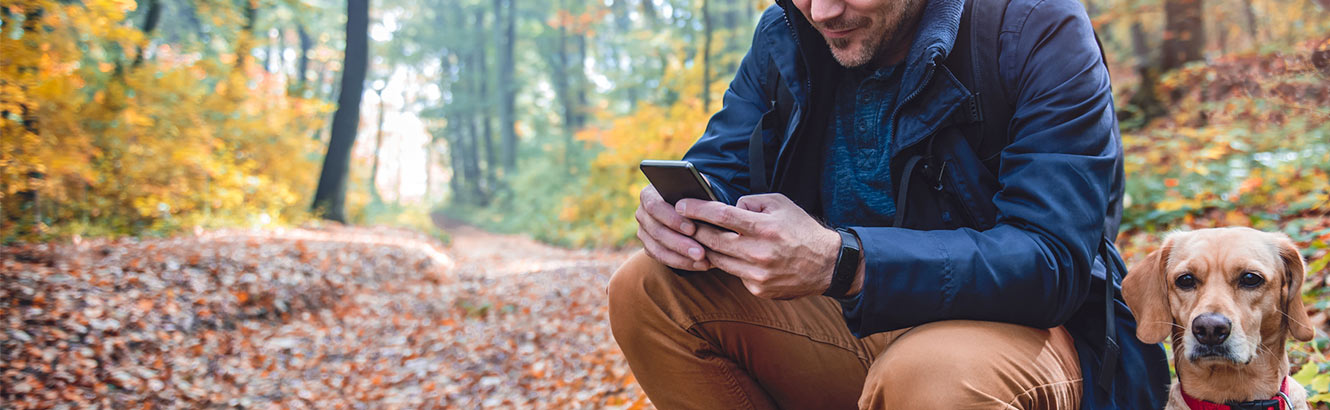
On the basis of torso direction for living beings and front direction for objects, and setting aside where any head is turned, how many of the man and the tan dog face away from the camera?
0

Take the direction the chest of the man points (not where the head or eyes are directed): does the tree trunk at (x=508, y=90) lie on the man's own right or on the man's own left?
on the man's own right

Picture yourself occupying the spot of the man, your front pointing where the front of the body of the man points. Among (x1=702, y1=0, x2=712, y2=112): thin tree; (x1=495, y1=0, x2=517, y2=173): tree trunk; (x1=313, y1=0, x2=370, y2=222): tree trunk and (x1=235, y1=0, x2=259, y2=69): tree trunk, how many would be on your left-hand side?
0

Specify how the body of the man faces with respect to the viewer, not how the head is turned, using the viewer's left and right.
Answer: facing the viewer and to the left of the viewer

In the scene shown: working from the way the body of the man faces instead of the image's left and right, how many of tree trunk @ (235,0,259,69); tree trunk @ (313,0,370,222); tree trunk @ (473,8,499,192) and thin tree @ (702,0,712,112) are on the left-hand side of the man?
0

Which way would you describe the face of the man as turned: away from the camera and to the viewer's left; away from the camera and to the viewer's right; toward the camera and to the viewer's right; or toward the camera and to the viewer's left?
toward the camera and to the viewer's left

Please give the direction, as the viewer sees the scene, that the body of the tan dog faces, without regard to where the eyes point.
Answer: toward the camera

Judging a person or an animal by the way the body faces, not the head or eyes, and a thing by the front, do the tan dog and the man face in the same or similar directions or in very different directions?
same or similar directions

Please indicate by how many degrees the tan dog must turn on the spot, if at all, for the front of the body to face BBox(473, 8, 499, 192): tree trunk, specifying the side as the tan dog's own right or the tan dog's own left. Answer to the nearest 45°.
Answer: approximately 135° to the tan dog's own right

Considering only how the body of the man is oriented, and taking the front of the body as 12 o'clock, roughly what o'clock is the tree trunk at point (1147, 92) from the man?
The tree trunk is roughly at 5 o'clock from the man.

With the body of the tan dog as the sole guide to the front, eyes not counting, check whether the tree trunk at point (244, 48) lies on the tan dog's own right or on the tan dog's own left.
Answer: on the tan dog's own right

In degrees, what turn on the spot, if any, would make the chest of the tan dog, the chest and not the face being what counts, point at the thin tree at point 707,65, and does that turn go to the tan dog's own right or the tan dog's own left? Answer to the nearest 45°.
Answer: approximately 135° to the tan dog's own right

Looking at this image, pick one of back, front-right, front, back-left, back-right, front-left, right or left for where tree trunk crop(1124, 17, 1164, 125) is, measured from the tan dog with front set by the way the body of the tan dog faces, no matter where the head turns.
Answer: back

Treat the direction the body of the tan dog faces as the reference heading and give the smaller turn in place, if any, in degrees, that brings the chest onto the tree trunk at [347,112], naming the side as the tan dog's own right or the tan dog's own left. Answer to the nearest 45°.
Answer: approximately 90° to the tan dog's own right

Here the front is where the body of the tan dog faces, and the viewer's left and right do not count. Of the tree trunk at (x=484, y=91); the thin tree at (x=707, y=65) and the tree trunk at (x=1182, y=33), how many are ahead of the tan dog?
0

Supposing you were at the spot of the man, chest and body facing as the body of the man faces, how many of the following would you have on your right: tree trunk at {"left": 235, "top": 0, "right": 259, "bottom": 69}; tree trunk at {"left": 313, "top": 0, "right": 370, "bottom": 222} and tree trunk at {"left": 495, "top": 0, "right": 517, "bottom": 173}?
3

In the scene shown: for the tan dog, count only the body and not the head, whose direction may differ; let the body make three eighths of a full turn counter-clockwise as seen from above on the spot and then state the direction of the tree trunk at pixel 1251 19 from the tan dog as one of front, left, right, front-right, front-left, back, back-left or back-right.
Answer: front-left
